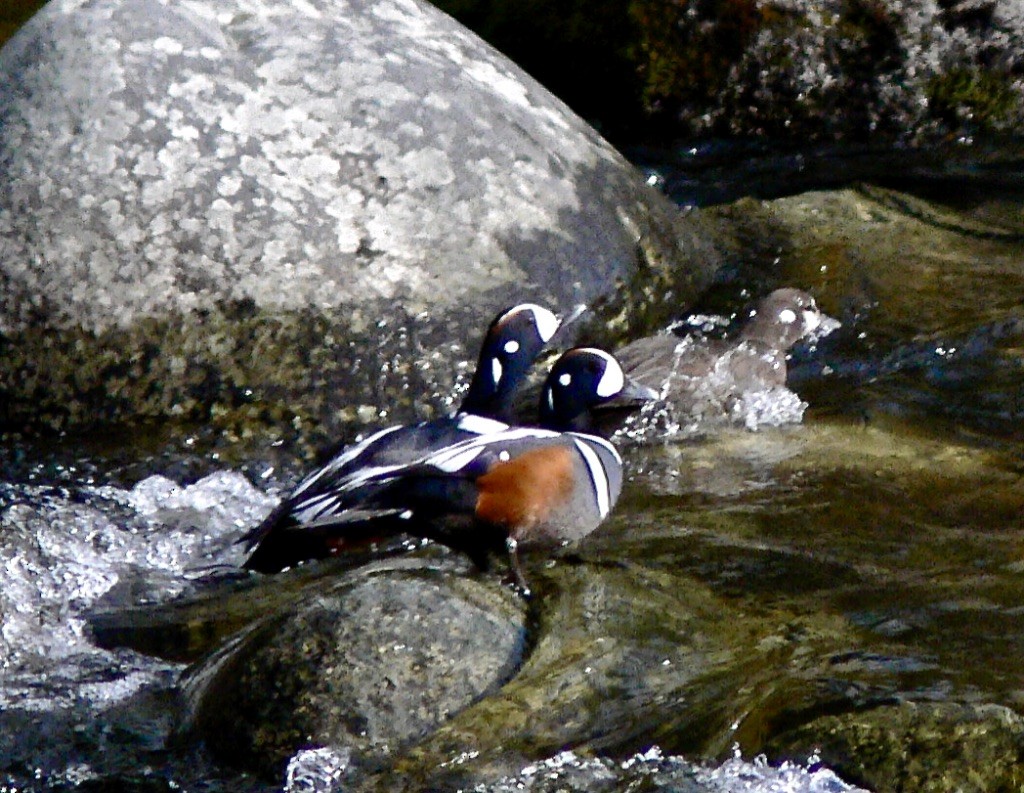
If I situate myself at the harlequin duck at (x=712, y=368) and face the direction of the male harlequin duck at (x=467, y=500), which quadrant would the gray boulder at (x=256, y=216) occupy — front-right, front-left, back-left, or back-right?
front-right

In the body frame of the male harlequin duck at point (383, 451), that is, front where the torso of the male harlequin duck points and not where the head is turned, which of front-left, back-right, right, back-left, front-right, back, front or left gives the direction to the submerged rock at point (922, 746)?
front-right

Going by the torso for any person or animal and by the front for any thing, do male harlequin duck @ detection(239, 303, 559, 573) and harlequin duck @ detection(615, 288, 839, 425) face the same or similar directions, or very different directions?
same or similar directions

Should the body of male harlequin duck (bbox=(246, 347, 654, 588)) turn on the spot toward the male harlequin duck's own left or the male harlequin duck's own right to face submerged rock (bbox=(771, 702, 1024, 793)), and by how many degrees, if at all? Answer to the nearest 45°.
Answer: approximately 45° to the male harlequin duck's own right

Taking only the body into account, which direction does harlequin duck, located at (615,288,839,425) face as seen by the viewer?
to the viewer's right

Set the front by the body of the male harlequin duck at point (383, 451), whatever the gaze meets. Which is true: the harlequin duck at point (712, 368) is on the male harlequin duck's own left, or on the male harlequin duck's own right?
on the male harlequin duck's own left

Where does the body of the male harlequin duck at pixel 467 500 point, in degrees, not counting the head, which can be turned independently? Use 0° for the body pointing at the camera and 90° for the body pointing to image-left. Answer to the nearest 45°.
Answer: approximately 270°

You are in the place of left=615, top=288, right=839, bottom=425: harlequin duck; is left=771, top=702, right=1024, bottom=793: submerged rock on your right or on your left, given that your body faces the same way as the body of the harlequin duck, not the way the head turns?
on your right

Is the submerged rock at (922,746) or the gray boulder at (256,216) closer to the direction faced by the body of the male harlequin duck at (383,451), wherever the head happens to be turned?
the submerged rock

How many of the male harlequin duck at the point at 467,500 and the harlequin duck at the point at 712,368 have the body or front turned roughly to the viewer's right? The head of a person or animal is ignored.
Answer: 2

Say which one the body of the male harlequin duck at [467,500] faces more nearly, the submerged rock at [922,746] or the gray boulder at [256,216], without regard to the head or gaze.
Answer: the submerged rock

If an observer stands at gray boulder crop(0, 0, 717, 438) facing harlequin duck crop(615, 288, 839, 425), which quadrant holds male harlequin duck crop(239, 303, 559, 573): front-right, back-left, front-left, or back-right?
front-right

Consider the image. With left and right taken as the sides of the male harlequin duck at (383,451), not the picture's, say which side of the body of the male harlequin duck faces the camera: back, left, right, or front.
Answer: right
